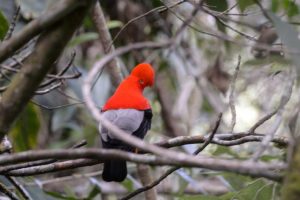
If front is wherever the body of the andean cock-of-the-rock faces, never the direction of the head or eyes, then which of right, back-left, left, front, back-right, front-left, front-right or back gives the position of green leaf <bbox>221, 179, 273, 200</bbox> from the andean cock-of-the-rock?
right

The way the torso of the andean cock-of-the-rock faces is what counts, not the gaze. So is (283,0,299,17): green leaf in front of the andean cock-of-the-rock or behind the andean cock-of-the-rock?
in front

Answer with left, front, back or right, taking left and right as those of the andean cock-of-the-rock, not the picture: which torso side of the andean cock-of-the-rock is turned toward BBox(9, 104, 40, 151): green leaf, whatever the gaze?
left

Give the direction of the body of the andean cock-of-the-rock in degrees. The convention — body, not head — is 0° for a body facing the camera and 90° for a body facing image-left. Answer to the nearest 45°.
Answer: approximately 225°

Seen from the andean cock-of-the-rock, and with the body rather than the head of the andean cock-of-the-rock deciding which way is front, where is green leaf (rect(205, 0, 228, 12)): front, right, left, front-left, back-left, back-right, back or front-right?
front-right
